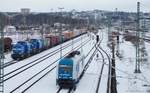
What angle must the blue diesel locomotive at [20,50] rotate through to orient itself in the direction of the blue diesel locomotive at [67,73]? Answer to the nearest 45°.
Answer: approximately 45° to its left

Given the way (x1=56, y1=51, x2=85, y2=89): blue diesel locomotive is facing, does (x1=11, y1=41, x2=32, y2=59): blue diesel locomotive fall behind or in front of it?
behind

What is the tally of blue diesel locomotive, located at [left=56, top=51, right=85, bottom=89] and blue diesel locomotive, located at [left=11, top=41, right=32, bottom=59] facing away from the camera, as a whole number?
0

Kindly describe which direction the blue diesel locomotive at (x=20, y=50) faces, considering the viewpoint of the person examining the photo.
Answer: facing the viewer and to the left of the viewer

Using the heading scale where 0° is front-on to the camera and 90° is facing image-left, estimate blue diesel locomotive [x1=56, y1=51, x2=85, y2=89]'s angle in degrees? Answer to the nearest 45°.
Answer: approximately 0°
